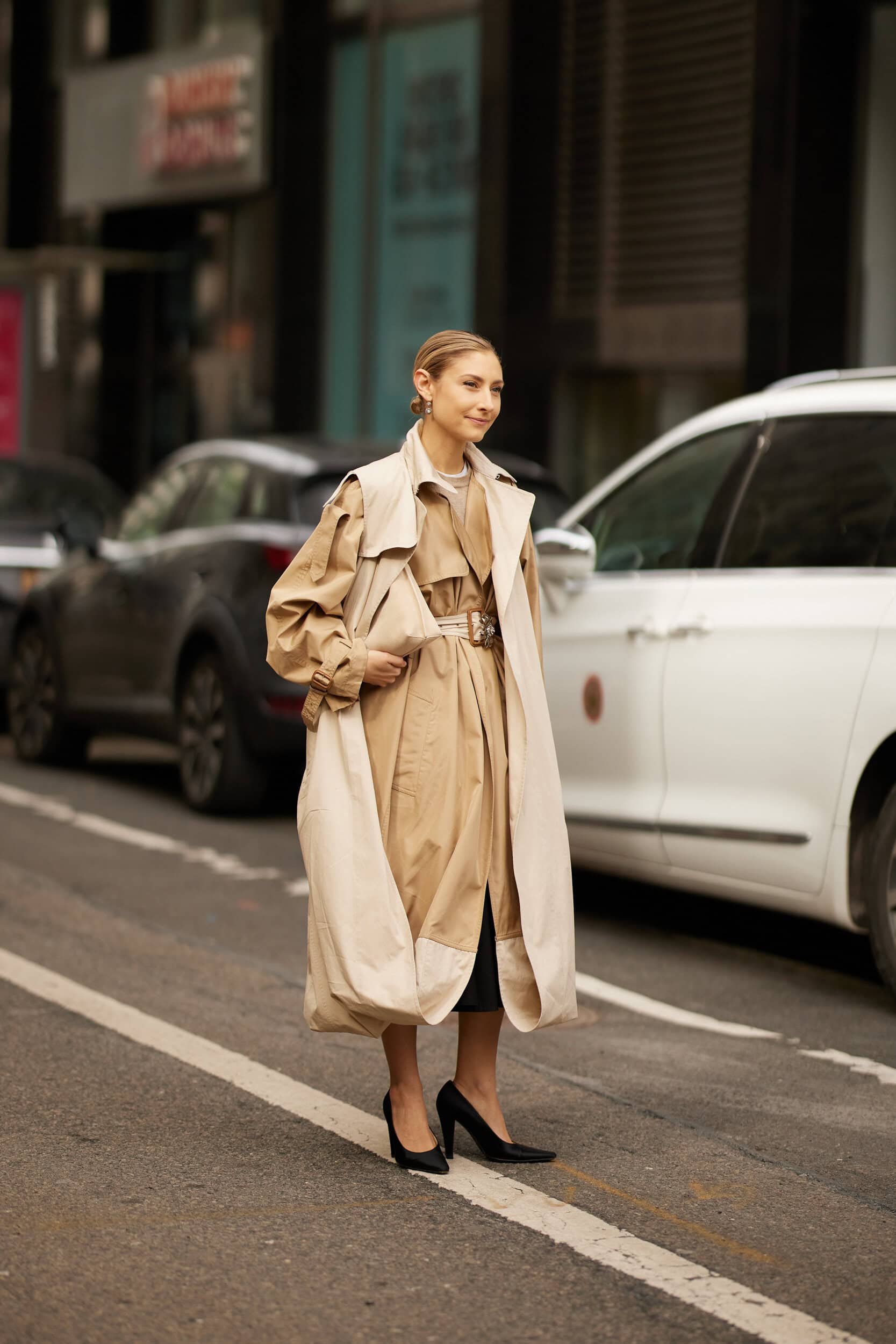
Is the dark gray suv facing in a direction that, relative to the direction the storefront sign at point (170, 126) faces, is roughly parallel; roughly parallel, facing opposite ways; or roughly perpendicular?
roughly perpendicular

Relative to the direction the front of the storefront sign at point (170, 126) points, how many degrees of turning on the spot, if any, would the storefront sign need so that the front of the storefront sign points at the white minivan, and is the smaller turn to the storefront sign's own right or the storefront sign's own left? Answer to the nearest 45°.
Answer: approximately 45° to the storefront sign's own left

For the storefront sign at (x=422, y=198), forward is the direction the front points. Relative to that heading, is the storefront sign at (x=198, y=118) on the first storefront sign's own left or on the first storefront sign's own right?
on the first storefront sign's own right

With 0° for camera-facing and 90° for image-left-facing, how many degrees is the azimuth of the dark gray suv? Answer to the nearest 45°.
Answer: approximately 135°

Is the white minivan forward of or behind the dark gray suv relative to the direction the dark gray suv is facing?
behind

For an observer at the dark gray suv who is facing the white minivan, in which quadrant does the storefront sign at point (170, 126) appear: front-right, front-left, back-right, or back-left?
back-left

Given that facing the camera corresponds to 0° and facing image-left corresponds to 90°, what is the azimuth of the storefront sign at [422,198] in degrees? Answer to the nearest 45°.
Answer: approximately 45°

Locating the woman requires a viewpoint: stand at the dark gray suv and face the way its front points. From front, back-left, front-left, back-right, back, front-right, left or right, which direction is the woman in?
back-left

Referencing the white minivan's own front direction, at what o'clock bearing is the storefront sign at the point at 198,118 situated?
The storefront sign is roughly at 1 o'clock from the white minivan.

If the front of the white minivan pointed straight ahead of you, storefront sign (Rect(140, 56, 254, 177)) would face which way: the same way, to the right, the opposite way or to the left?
to the left

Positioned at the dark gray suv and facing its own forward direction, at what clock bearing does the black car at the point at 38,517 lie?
The black car is roughly at 1 o'clock from the dark gray suv.

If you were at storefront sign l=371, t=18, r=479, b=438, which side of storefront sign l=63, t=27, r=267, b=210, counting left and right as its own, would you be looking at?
left

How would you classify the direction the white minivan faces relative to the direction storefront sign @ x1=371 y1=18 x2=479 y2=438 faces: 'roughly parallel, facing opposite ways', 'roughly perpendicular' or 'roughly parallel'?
roughly perpendicular

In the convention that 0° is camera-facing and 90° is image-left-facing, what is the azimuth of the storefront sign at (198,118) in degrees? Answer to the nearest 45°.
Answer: approximately 45°
